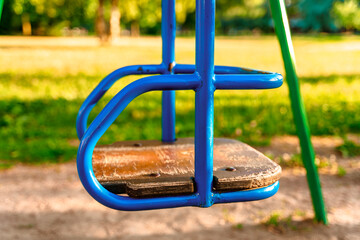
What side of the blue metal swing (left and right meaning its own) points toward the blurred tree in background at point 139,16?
right

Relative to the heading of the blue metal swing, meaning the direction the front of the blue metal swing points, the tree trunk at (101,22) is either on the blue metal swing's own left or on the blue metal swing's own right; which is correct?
on the blue metal swing's own right

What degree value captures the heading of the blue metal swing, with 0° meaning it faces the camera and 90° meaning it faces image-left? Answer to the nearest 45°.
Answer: approximately 90°
